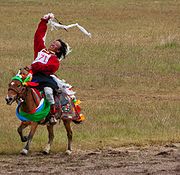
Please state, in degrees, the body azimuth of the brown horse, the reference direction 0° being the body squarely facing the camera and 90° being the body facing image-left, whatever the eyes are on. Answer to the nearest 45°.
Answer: approximately 45°

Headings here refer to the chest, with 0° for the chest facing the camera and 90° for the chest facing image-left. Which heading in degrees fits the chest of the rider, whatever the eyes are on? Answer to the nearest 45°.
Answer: approximately 45°
